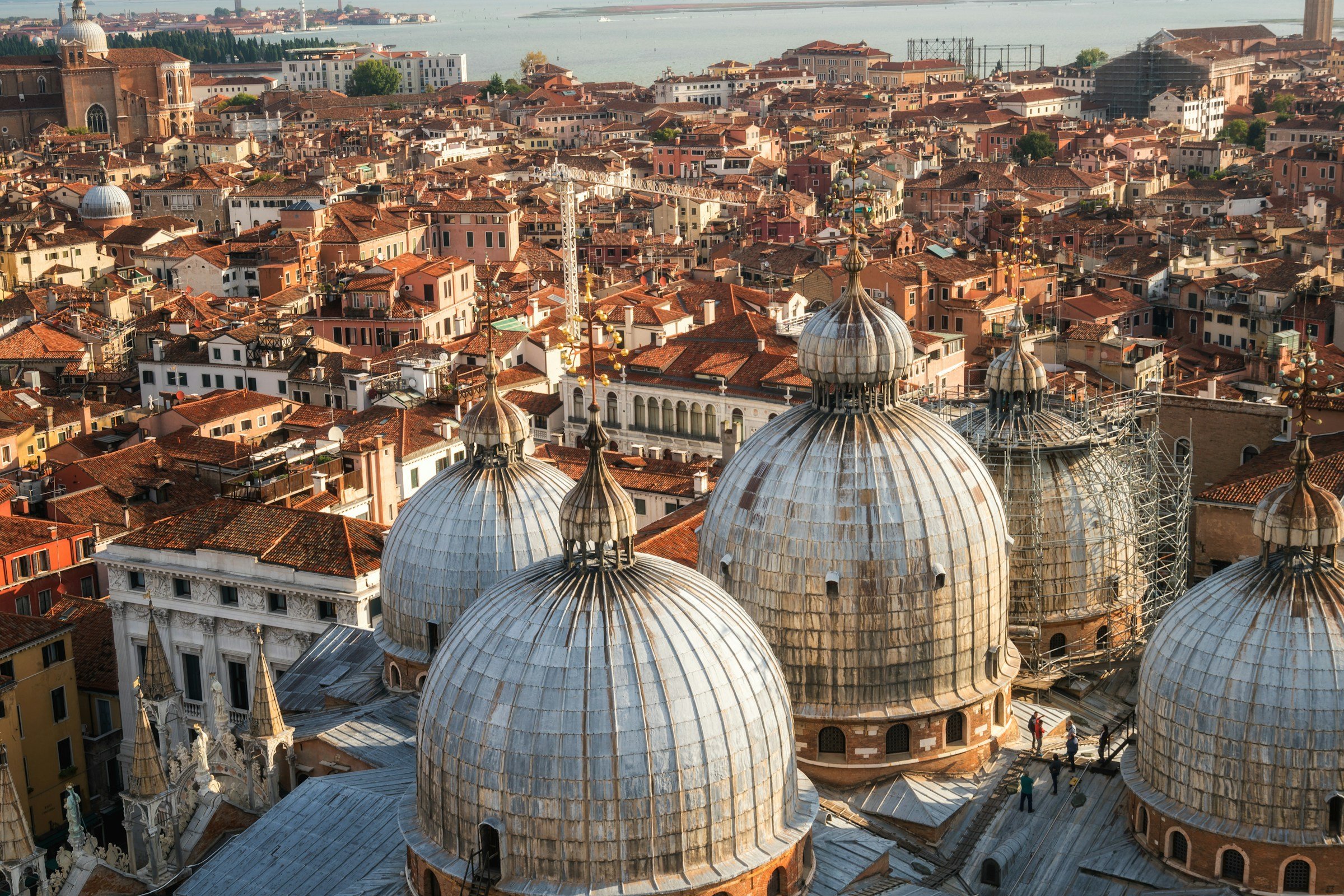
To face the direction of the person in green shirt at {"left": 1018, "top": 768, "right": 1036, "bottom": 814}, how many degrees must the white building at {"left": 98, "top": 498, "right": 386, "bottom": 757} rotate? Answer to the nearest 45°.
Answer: approximately 90° to its left

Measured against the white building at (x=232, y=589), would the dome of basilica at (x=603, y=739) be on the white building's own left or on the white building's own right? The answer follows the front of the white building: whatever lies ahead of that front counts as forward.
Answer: on the white building's own left

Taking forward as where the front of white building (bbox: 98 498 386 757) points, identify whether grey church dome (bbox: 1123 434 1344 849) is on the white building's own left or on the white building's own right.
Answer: on the white building's own left

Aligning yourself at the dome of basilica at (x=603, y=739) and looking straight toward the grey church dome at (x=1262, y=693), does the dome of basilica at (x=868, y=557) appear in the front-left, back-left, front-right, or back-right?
front-left

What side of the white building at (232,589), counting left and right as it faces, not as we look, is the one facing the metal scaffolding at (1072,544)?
left

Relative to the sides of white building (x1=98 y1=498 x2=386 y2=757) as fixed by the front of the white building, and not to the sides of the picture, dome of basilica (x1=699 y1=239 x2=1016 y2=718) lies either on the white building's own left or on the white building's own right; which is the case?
on the white building's own left

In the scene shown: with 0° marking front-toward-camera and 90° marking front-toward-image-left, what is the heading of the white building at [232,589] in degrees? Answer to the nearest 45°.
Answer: approximately 45°

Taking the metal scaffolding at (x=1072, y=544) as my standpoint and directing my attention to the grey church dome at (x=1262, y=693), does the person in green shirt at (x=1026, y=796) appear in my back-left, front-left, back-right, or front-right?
front-right
